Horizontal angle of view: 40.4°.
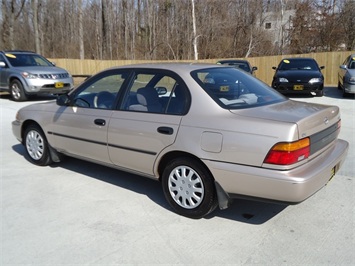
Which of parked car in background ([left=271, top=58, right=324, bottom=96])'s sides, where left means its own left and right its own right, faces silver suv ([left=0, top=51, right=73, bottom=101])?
right

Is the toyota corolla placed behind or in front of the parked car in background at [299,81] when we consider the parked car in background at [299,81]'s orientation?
in front

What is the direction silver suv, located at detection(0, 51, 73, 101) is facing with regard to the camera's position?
facing the viewer and to the right of the viewer

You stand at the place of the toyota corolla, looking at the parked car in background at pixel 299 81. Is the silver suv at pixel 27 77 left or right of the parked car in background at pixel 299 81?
left

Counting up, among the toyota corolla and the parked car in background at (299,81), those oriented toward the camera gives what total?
1

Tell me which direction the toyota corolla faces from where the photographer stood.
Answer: facing away from the viewer and to the left of the viewer

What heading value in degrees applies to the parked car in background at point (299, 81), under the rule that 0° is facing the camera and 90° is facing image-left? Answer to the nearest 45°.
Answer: approximately 0°

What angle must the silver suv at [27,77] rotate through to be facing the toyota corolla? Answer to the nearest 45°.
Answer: approximately 45° to its right

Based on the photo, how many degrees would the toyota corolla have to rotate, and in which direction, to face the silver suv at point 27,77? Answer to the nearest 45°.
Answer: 0° — it already faces it

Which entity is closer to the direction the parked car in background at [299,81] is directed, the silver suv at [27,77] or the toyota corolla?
the toyota corolla

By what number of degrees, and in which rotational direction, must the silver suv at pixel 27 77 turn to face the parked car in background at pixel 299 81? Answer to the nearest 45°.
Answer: approximately 45° to its left

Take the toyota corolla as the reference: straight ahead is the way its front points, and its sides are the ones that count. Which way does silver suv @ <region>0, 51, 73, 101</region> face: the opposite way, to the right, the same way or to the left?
the opposite way
